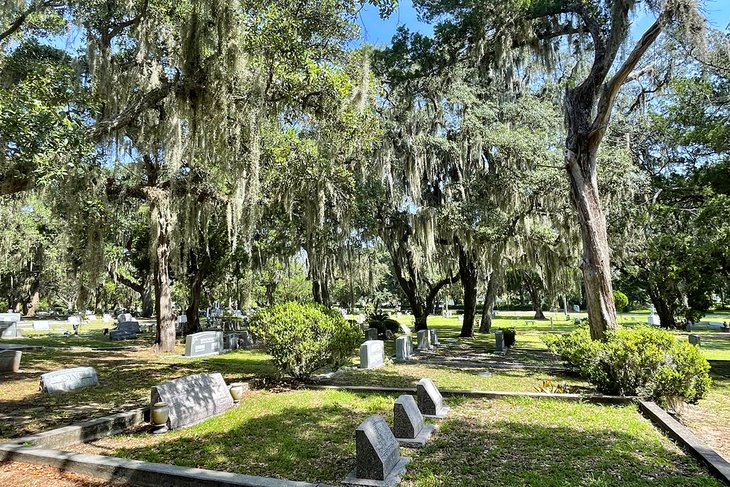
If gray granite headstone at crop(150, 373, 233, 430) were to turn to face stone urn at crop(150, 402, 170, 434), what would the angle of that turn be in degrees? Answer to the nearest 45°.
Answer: approximately 90° to its right

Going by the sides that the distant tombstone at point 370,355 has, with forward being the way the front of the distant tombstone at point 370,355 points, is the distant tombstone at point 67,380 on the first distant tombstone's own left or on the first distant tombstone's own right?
on the first distant tombstone's own right

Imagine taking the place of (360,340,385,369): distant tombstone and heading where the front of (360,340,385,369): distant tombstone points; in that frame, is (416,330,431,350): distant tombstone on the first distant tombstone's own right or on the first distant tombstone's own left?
on the first distant tombstone's own left

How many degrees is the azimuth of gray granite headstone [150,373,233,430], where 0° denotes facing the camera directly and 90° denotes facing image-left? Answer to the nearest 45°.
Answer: approximately 315°

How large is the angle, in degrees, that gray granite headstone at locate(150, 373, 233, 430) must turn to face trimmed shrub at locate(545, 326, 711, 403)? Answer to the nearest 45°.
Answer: approximately 45° to its left

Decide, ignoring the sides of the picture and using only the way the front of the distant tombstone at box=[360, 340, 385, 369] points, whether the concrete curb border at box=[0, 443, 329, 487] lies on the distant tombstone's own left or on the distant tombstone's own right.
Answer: on the distant tombstone's own right

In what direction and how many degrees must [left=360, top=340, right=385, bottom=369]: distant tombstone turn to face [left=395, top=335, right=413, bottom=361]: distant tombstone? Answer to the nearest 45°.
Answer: approximately 90° to its left

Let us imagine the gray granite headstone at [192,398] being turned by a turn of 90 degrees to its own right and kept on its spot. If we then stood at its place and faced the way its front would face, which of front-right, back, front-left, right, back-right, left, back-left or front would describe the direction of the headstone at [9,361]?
right

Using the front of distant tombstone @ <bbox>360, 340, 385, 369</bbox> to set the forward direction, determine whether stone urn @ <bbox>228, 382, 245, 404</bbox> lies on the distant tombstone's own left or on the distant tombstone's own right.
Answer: on the distant tombstone's own right

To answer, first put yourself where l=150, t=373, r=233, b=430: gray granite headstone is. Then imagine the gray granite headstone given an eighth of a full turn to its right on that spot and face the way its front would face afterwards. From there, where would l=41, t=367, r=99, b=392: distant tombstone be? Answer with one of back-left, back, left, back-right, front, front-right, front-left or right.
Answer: back-right
